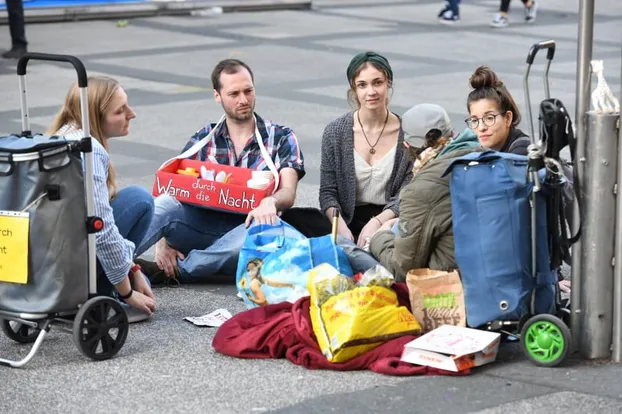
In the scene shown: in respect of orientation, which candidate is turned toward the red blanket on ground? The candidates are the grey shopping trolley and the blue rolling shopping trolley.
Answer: the blue rolling shopping trolley

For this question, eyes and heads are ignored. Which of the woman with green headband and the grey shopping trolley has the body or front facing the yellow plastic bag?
the woman with green headband
